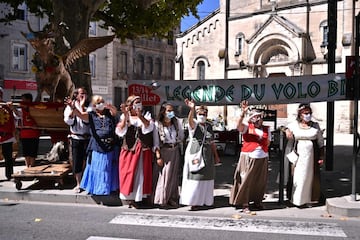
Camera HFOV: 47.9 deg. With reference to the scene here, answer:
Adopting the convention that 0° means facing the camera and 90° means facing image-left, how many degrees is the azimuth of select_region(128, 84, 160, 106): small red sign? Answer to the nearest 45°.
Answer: approximately 0°

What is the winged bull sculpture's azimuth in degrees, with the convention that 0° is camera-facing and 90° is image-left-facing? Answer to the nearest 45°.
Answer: approximately 45°

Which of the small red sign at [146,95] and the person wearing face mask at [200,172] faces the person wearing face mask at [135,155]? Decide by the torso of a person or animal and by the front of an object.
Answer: the small red sign

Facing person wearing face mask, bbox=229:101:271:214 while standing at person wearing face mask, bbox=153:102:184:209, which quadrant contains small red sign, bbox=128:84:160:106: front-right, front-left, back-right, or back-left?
back-left

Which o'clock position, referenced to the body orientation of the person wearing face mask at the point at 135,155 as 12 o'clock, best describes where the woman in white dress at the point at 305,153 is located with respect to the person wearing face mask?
The woman in white dress is roughly at 9 o'clock from the person wearing face mask.

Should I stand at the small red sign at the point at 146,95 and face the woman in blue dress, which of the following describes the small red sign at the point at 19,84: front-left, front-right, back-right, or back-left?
back-right

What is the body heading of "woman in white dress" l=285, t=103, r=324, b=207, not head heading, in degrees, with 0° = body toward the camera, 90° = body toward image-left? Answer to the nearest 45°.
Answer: approximately 0°

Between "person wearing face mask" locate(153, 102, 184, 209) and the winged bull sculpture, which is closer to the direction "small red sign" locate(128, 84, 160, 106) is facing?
the person wearing face mask

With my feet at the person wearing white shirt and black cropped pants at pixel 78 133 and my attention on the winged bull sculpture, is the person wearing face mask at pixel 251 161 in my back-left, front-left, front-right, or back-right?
back-right

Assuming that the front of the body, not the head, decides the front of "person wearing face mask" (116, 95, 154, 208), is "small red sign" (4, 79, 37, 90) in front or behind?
behind
